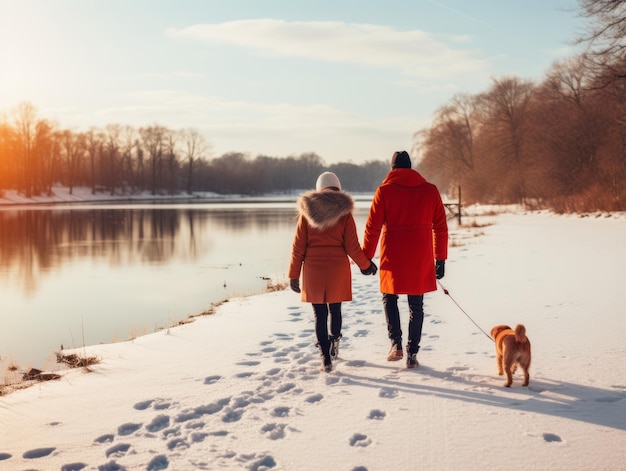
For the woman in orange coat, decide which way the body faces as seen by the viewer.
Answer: away from the camera

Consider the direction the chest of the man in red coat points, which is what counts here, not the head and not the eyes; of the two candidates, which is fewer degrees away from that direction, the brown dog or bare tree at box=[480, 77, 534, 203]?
the bare tree

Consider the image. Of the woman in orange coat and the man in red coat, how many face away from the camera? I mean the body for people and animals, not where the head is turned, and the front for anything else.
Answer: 2

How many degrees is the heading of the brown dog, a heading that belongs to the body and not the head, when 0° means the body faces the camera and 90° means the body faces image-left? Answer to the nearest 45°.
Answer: approximately 135°

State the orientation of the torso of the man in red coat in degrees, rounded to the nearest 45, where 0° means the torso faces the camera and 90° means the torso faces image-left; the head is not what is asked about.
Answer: approximately 180°

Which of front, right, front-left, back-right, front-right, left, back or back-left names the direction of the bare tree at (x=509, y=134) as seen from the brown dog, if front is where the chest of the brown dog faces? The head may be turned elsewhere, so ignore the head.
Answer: front-right

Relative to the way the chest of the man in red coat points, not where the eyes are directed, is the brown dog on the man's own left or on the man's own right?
on the man's own right

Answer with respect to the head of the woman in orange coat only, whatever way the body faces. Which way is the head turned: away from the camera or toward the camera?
away from the camera

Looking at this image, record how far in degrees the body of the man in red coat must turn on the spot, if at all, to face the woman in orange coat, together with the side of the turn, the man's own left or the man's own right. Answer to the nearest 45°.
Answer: approximately 90° to the man's own left

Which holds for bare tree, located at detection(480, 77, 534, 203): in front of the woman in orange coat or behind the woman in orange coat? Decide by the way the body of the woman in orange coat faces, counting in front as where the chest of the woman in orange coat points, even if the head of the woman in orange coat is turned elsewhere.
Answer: in front

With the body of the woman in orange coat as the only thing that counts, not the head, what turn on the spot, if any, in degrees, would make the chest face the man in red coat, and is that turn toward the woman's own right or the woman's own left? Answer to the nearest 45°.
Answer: approximately 90° to the woman's own right

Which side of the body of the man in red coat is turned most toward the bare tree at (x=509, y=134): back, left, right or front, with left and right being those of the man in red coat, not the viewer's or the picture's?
front
